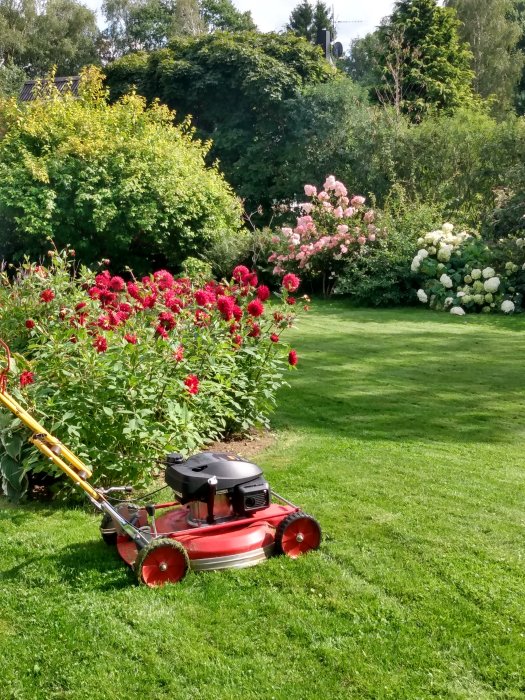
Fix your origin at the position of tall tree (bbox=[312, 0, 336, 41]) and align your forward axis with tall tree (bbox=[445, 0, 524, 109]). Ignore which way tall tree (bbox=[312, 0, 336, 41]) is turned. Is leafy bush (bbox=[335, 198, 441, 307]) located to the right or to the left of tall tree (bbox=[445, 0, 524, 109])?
right

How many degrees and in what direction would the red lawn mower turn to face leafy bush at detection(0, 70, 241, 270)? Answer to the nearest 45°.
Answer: approximately 45° to its left

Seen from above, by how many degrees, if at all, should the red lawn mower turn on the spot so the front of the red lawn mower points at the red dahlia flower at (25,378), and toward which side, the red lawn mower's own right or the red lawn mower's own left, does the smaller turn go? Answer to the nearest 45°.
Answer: approximately 90° to the red lawn mower's own left

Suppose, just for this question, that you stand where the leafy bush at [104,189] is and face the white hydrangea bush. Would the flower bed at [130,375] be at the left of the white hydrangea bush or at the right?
right

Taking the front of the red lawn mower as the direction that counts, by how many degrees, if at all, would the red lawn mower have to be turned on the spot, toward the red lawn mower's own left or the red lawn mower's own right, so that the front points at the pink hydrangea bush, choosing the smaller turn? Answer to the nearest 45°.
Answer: approximately 45° to the red lawn mower's own left

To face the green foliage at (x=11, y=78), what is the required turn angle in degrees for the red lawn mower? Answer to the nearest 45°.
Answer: approximately 45° to its left

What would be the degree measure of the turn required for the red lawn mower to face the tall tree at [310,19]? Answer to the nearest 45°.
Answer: approximately 45° to its left

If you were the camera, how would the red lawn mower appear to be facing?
facing away from the viewer and to the right of the viewer
